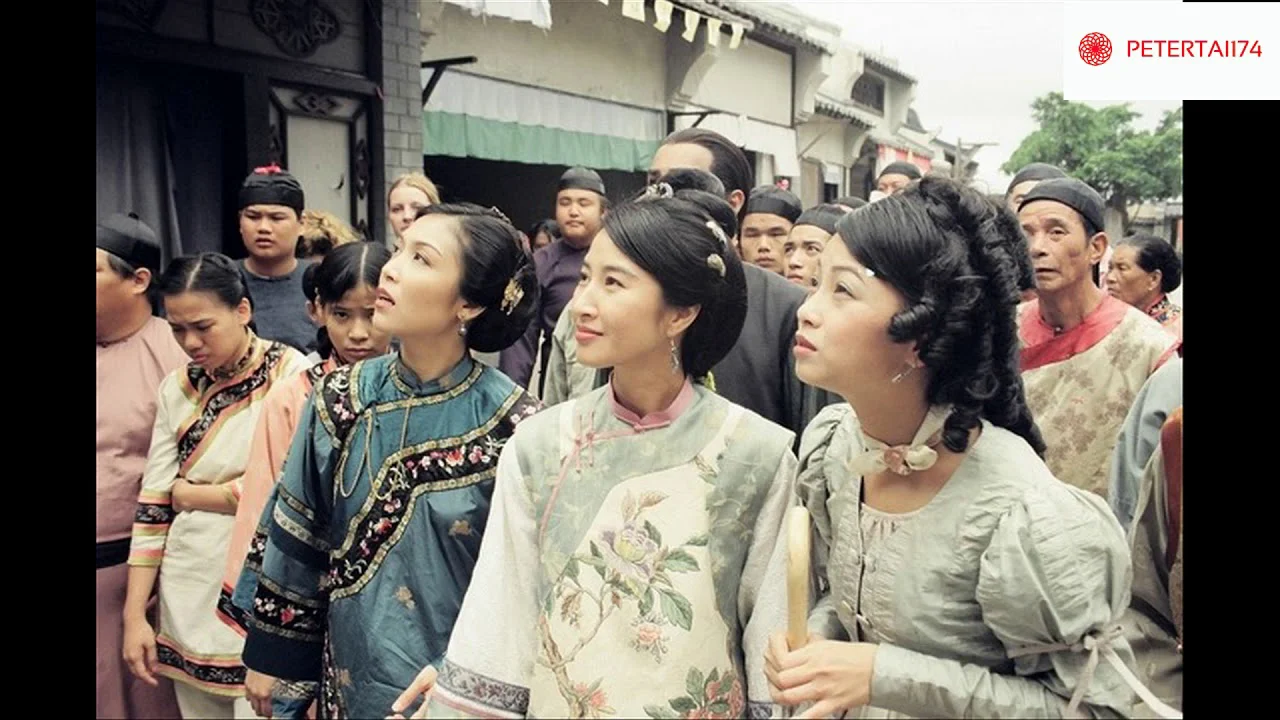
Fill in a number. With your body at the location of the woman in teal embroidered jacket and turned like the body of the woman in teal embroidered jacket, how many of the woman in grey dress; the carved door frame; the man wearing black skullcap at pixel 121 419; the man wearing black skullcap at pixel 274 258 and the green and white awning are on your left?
1

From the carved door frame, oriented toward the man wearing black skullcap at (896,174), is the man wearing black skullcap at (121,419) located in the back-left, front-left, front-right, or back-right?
front-right

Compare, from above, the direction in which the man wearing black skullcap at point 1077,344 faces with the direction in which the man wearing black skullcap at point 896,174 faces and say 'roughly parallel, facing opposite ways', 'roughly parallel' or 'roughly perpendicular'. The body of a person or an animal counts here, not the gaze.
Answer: roughly parallel

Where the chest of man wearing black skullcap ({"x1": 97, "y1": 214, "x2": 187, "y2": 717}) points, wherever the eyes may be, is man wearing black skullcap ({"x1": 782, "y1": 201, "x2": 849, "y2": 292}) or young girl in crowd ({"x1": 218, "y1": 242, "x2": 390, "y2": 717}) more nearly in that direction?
the young girl in crowd

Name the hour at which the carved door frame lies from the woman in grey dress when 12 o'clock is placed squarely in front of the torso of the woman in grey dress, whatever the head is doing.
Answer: The carved door frame is roughly at 3 o'clock from the woman in grey dress.

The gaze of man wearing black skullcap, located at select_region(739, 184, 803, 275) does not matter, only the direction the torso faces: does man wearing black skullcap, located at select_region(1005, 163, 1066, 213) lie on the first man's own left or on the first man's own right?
on the first man's own left

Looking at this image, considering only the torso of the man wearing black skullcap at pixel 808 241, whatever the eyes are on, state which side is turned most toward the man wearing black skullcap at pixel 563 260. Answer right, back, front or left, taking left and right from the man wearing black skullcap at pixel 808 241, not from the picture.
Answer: right

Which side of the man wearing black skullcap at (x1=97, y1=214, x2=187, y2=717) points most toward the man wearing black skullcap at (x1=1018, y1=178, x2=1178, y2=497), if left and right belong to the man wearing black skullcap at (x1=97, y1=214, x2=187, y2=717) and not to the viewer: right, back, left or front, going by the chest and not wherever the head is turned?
left

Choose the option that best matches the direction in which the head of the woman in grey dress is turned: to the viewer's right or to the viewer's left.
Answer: to the viewer's left

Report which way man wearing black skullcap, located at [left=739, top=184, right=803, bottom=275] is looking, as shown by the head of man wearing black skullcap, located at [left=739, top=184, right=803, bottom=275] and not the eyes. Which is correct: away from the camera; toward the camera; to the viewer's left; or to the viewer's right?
toward the camera

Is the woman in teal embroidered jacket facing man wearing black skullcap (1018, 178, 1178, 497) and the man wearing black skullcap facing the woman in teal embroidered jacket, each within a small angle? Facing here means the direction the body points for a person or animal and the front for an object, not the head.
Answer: no

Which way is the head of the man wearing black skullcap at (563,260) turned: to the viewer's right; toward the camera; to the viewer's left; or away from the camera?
toward the camera

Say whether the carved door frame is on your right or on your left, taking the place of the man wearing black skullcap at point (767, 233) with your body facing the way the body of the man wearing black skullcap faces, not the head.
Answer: on your right

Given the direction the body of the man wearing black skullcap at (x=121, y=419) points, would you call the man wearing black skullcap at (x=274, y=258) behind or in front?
behind

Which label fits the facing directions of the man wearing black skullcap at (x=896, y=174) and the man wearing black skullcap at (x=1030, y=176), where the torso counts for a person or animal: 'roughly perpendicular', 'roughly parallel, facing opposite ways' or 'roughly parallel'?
roughly parallel

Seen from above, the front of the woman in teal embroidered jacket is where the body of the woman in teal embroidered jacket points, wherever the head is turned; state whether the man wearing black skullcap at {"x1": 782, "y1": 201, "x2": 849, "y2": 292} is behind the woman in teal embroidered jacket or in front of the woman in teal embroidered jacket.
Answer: behind

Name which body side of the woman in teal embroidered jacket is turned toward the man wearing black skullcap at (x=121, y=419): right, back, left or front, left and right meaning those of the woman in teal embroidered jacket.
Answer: right
